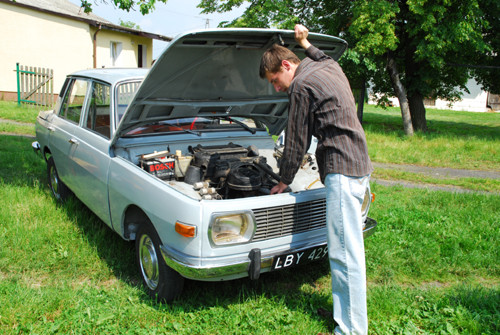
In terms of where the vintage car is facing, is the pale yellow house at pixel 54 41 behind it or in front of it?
behind

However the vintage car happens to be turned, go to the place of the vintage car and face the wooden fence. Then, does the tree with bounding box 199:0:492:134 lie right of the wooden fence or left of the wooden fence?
right

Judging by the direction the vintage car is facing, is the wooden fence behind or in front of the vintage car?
behind

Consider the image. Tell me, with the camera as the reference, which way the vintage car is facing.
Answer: facing the viewer and to the right of the viewer

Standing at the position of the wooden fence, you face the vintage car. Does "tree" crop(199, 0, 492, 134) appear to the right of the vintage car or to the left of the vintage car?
left

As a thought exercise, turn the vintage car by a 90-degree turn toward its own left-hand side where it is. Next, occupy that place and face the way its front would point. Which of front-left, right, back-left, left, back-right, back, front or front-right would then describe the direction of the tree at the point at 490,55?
front

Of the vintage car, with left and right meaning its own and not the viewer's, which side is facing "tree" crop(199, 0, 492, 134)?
left
